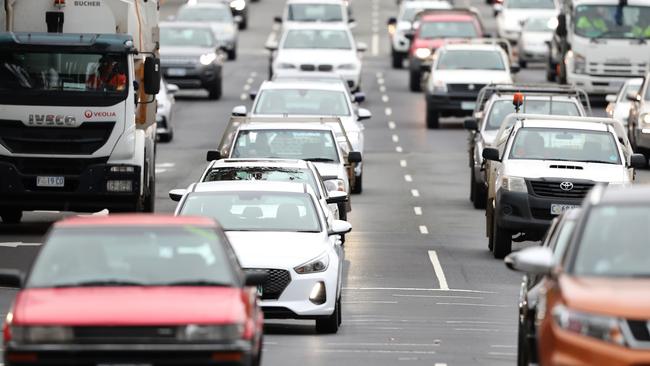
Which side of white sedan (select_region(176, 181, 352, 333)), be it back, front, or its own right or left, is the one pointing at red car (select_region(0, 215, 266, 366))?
front

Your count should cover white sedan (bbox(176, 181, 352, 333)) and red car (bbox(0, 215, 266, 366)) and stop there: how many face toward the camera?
2

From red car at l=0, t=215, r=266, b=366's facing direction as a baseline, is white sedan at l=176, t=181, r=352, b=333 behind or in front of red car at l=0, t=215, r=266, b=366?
behind

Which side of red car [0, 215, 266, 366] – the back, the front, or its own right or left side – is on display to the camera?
front
